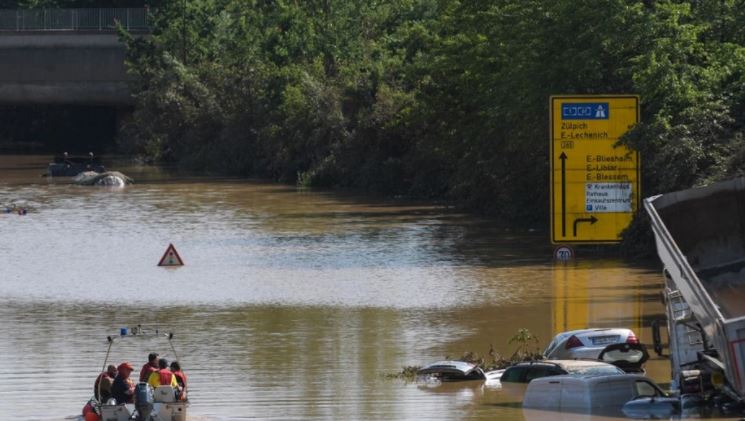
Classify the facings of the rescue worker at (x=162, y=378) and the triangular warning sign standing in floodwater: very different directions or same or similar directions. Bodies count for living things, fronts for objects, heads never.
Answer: very different directions

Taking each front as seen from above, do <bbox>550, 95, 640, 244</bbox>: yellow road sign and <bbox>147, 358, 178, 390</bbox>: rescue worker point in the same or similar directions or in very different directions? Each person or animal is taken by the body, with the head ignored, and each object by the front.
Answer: very different directions

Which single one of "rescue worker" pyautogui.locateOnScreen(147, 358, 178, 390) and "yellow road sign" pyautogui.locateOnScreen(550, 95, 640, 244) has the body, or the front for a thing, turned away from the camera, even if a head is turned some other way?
the rescue worker

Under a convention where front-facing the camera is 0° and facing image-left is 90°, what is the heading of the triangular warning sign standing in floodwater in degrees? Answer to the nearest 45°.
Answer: approximately 0°

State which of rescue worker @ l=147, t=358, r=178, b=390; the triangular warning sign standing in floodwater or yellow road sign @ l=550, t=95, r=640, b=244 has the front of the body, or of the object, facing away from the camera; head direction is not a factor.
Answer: the rescue worker

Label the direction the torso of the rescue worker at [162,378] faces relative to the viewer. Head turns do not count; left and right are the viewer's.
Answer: facing away from the viewer

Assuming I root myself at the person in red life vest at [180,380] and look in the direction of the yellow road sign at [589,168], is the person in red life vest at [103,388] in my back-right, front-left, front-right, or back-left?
back-left

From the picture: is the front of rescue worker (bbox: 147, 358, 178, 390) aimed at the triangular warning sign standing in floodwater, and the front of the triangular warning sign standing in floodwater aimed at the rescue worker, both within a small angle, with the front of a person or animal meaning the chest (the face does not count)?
yes

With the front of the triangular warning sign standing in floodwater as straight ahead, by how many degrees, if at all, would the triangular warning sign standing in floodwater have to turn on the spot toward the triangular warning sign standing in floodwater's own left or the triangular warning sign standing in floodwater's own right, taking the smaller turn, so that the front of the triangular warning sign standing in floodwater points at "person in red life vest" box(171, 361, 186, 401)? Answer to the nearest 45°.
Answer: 0° — it already faces them

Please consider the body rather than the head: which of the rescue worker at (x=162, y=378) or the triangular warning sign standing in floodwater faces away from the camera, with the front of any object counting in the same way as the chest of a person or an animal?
the rescue worker

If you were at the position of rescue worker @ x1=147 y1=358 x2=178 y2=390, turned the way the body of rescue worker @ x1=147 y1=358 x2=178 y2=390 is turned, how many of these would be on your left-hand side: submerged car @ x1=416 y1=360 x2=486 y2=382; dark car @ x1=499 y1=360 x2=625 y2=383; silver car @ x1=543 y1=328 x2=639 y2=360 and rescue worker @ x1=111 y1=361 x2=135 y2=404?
1
